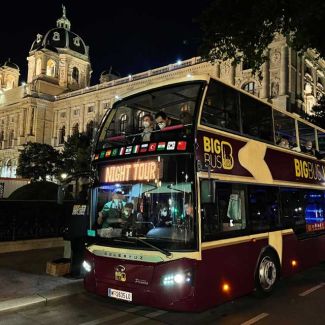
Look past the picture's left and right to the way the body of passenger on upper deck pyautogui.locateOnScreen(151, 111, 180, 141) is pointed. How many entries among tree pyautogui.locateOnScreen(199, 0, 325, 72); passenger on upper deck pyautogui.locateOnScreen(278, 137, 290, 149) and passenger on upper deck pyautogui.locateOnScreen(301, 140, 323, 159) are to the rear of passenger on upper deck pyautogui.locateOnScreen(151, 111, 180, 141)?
3

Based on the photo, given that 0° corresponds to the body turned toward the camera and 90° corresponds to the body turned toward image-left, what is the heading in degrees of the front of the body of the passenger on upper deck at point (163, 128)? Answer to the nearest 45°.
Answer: approximately 45°

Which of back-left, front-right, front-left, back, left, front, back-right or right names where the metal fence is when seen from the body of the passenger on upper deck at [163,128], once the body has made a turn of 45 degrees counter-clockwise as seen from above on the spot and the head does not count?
back-right

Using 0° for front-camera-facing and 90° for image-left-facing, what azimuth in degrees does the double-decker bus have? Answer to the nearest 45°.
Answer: approximately 45°
